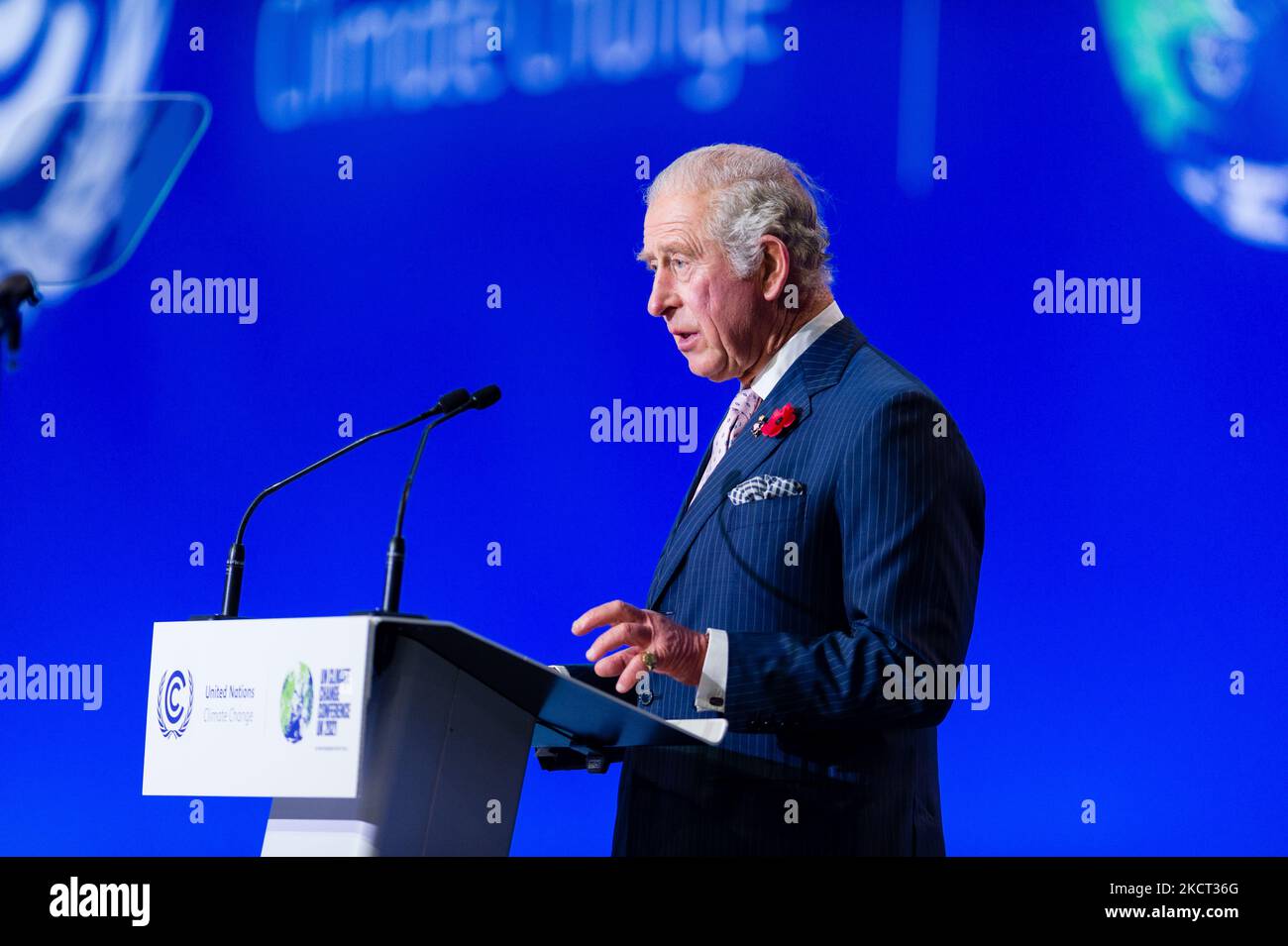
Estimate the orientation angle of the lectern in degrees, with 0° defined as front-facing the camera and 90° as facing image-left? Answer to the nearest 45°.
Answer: approximately 45°

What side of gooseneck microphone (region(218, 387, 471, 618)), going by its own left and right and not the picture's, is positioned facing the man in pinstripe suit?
front

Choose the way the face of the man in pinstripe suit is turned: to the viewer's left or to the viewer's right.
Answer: to the viewer's left

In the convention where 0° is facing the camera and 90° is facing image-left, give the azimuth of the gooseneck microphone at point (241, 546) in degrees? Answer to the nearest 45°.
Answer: approximately 270°
